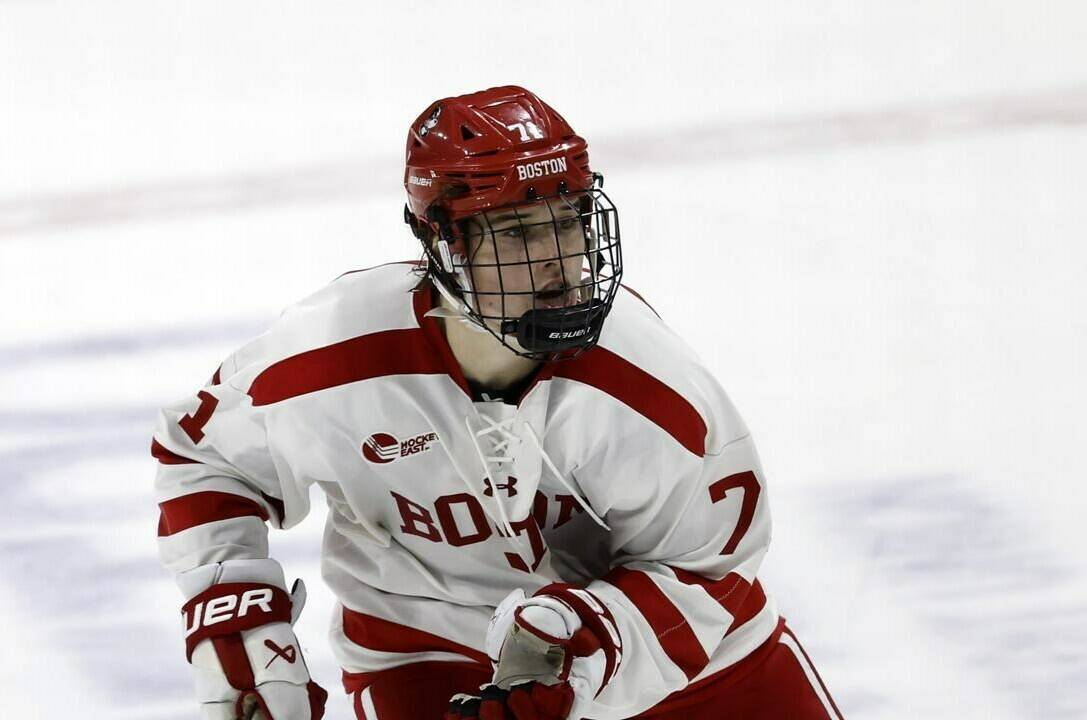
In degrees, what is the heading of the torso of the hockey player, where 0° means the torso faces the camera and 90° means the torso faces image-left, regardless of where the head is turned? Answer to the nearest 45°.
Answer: approximately 0°

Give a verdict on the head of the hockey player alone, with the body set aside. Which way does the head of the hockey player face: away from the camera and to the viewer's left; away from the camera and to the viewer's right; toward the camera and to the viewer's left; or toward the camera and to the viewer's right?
toward the camera and to the viewer's right
